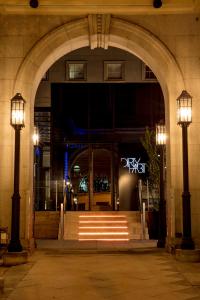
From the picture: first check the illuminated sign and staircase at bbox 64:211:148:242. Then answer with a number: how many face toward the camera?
2

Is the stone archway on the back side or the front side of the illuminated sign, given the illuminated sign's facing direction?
on the front side

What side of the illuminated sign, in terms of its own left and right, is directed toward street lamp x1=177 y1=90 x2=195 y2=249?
front

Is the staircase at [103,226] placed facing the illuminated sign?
no

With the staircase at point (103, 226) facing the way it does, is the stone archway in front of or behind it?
in front

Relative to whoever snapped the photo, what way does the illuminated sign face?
facing the viewer

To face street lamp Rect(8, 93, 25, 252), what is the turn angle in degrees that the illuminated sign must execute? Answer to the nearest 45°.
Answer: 0° — it already faces it

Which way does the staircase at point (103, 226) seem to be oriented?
toward the camera

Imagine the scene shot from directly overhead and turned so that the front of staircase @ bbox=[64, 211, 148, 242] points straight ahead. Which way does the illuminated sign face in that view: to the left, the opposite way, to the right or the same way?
the same way

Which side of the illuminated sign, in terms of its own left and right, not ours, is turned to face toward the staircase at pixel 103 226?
front

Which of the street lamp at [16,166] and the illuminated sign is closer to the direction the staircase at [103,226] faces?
the street lamp

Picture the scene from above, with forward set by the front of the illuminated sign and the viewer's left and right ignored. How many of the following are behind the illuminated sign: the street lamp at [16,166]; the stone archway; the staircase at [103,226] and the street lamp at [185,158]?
0

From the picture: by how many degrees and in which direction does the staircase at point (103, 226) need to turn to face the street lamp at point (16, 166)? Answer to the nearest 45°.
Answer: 0° — it already faces it
